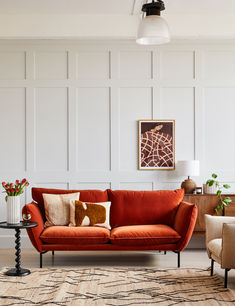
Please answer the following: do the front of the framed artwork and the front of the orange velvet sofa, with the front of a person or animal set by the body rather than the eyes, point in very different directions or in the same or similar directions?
same or similar directions

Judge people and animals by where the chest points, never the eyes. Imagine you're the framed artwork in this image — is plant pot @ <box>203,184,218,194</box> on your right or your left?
on your left

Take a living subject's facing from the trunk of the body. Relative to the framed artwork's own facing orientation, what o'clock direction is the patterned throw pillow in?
The patterned throw pillow is roughly at 1 o'clock from the framed artwork.

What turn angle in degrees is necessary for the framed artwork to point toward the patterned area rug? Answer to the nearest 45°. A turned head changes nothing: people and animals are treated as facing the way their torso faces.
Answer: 0° — it already faces it

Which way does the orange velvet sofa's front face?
toward the camera

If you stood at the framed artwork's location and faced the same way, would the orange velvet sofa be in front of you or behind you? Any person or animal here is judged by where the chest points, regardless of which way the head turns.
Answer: in front

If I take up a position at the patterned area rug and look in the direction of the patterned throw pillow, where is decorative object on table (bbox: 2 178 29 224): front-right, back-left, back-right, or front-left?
front-left

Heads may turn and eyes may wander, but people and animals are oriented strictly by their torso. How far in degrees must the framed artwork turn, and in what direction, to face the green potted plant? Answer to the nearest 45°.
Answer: approximately 90° to its left

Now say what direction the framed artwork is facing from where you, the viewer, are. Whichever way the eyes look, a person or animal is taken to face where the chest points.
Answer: facing the viewer

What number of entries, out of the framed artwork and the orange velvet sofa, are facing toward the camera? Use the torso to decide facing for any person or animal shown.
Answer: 2

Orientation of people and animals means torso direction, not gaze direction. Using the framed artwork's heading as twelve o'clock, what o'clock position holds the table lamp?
The table lamp is roughly at 10 o'clock from the framed artwork.

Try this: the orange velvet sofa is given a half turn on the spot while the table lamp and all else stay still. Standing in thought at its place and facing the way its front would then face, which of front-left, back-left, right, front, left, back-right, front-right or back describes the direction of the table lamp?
front-right
